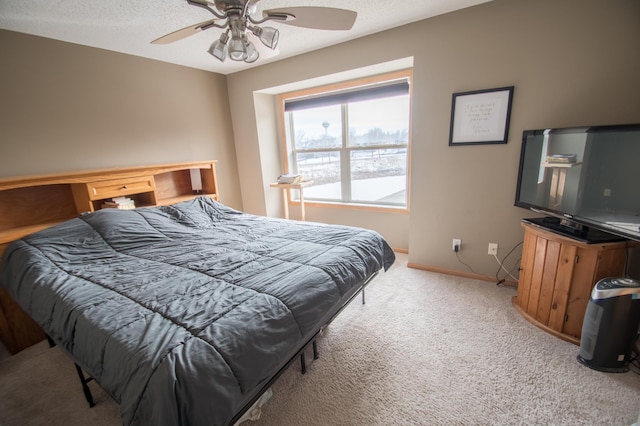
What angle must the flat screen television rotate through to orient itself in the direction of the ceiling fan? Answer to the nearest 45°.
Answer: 0° — it already faces it

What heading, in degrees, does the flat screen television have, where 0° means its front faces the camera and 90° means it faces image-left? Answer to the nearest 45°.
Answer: approximately 45°

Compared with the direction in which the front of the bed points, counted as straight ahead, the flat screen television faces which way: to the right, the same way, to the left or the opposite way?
the opposite way

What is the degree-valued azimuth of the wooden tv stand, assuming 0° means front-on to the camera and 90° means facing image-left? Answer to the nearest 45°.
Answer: approximately 45°

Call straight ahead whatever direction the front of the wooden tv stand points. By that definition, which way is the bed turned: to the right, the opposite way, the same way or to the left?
the opposite way

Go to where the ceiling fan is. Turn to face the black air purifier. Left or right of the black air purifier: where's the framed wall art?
left

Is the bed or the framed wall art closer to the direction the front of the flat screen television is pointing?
the bed
